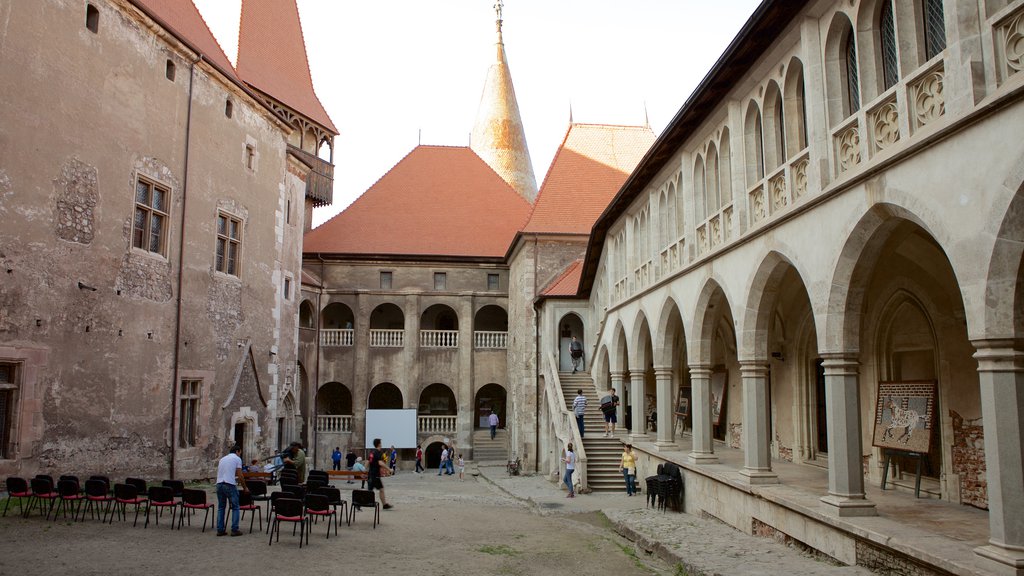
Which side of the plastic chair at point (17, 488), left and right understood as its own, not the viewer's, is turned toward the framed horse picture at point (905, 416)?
right

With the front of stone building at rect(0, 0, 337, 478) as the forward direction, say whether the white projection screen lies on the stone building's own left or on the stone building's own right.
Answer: on the stone building's own left

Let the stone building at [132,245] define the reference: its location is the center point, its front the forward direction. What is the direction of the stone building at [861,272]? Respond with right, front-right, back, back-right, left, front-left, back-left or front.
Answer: front

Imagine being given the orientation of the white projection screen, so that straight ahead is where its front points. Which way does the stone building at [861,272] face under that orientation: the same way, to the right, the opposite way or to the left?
to the right

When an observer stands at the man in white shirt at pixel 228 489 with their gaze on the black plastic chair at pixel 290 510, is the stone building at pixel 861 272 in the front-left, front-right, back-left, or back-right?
front-left

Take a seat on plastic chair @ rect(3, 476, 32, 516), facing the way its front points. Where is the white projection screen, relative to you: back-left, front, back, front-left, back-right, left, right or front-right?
front

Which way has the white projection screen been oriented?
toward the camera

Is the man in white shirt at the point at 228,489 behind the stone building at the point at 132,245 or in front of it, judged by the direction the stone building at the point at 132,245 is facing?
in front

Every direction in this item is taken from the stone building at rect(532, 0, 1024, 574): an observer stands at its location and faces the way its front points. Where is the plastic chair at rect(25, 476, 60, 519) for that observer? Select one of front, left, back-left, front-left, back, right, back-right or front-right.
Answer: front-right

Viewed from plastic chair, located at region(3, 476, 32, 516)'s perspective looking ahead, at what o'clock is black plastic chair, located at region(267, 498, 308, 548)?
The black plastic chair is roughly at 3 o'clock from the plastic chair.

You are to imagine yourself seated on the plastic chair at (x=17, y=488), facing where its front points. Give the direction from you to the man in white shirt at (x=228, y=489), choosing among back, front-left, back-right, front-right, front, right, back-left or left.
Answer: right

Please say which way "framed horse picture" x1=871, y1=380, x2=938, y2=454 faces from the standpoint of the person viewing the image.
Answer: facing the viewer and to the left of the viewer

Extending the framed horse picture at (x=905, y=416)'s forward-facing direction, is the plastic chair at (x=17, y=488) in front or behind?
in front

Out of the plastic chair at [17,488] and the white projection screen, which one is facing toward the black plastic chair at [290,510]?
the white projection screen

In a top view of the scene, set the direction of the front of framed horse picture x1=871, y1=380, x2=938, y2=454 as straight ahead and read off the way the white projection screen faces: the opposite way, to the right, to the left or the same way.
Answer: to the left

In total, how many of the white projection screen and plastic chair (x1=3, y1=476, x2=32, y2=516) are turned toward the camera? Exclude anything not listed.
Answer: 1
